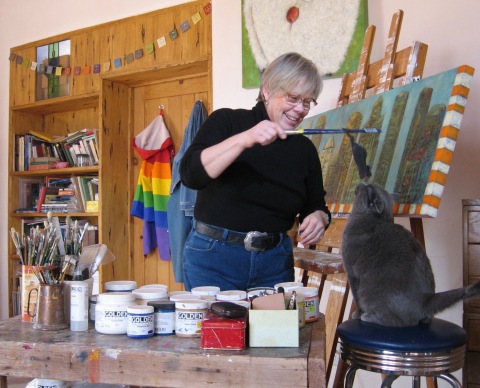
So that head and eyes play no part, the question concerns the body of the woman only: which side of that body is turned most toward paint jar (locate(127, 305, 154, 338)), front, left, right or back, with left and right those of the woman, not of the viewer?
right

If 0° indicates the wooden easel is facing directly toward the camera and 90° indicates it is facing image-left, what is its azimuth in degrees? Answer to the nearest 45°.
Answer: approximately 45°

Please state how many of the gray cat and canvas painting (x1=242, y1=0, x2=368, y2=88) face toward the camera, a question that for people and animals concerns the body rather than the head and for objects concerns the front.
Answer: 1

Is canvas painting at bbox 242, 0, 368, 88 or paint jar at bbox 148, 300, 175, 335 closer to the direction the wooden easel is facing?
the paint jar

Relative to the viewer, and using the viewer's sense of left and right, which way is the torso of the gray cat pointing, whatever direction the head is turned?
facing away from the viewer and to the left of the viewer

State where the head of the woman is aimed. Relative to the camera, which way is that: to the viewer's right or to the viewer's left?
to the viewer's right
